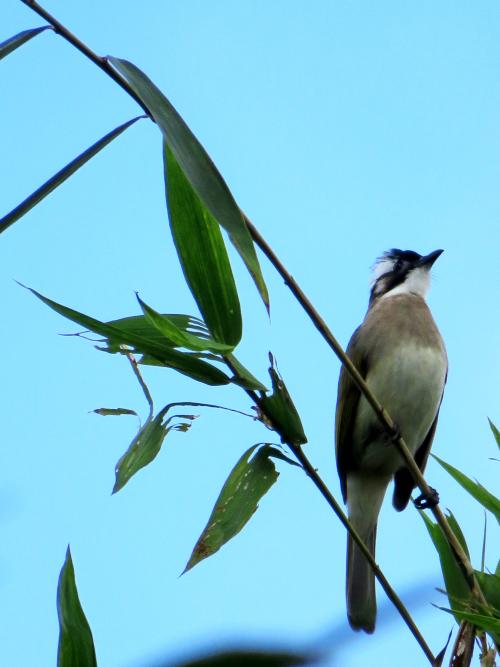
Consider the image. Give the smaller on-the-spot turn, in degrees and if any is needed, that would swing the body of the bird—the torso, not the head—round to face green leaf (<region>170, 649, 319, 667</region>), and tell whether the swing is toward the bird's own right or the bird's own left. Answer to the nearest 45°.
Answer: approximately 45° to the bird's own right

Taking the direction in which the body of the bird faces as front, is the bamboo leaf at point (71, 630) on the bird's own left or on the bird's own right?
on the bird's own right

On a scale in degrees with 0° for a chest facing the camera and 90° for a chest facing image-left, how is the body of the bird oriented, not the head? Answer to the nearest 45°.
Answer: approximately 315°

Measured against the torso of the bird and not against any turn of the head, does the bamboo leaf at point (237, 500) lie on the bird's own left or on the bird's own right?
on the bird's own right
